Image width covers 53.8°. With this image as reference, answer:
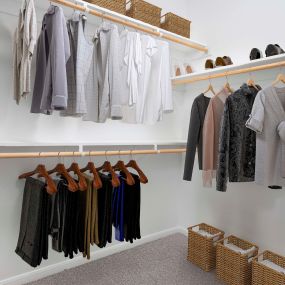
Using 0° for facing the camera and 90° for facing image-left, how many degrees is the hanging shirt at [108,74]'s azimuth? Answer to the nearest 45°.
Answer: approximately 45°

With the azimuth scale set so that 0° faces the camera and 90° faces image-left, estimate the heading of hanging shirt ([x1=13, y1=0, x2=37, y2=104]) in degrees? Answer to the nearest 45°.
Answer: approximately 45°

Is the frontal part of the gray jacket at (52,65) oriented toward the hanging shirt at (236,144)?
no

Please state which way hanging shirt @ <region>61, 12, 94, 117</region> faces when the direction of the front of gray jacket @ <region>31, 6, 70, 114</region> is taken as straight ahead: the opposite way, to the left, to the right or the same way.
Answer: the same way

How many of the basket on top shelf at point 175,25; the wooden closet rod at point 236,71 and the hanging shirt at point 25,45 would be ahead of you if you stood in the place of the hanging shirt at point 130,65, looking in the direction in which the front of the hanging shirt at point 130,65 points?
1

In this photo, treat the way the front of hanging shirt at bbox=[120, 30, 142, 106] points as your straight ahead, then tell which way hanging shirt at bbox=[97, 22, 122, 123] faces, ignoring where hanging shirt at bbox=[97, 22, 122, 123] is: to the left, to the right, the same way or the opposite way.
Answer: the same way

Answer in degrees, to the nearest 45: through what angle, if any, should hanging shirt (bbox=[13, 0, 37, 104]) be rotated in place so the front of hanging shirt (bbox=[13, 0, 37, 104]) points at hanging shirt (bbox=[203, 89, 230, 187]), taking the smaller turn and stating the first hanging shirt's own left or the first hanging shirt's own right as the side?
approximately 135° to the first hanging shirt's own left

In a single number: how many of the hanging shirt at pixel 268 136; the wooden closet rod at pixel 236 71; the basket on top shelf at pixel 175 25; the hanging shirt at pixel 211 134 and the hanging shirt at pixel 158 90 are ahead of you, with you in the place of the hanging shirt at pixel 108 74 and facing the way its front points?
0

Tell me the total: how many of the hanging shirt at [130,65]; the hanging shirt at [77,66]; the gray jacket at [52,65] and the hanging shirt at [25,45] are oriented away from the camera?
0

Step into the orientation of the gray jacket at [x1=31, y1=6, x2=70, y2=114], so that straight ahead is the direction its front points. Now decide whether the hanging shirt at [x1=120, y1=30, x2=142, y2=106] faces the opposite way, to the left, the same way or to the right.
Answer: the same way

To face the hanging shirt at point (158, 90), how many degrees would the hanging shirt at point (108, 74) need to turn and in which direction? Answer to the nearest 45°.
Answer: approximately 180°

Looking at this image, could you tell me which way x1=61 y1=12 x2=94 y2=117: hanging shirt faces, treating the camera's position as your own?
facing the viewer and to the left of the viewer
